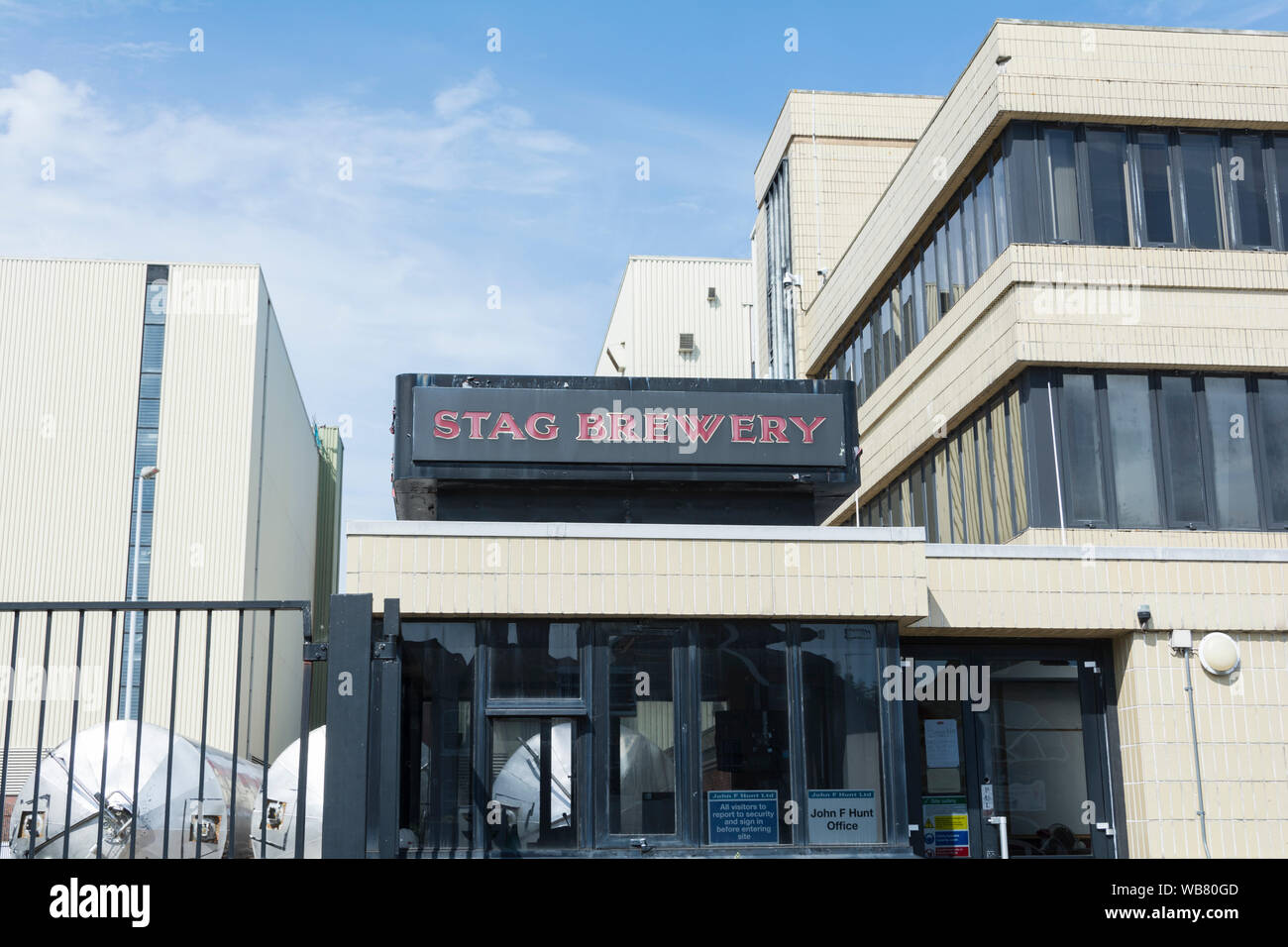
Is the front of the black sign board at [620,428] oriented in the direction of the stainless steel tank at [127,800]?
no

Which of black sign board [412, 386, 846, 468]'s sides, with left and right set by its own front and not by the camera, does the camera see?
front

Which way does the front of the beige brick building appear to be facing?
toward the camera

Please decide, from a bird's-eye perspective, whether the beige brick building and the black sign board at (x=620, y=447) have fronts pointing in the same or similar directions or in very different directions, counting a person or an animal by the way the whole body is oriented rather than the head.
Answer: same or similar directions

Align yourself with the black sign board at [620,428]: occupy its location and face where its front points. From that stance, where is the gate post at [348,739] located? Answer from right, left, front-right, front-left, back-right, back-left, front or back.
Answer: front

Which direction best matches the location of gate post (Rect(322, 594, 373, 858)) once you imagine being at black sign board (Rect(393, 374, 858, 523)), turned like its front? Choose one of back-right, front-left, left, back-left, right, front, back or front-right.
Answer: front

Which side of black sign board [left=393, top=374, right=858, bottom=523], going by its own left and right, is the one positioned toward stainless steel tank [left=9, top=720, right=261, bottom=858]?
right

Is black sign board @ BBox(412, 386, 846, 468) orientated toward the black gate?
no

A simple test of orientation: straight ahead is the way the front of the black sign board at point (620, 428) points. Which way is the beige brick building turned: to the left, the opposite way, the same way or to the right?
the same way

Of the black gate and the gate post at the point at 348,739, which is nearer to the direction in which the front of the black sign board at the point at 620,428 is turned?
the gate post

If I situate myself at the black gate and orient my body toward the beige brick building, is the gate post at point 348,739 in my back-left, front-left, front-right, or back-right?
front-right

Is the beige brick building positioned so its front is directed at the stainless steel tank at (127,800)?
no

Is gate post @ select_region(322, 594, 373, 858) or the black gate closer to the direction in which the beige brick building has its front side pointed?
the gate post
